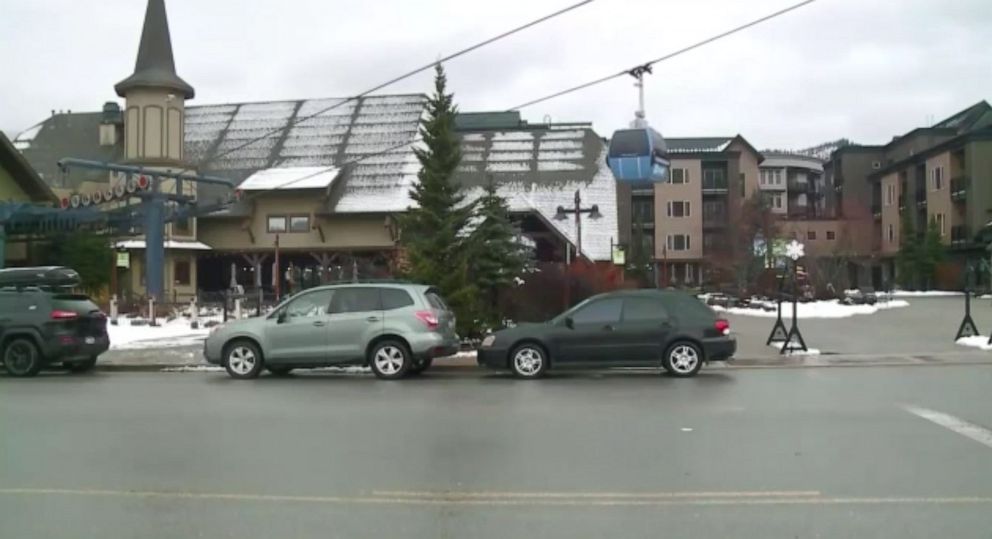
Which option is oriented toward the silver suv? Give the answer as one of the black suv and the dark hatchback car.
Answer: the dark hatchback car

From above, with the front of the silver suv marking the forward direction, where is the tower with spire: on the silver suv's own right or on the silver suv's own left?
on the silver suv's own right

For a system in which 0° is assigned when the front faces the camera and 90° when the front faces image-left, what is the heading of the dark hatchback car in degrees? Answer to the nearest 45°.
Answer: approximately 90°

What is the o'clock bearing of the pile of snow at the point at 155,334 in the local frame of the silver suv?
The pile of snow is roughly at 2 o'clock from the silver suv.

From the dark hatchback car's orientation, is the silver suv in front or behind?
in front

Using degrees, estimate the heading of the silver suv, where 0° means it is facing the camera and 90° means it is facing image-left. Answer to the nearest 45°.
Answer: approximately 90°

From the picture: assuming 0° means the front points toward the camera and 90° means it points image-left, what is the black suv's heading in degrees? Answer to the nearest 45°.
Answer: approximately 135°

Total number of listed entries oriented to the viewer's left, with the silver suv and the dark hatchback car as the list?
2

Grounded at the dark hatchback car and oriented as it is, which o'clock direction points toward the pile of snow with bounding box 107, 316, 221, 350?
The pile of snow is roughly at 1 o'clock from the dark hatchback car.

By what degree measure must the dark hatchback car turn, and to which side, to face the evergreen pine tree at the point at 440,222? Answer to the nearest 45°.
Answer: approximately 45° to its right

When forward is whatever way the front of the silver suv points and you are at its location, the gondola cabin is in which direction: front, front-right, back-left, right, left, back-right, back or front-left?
back
